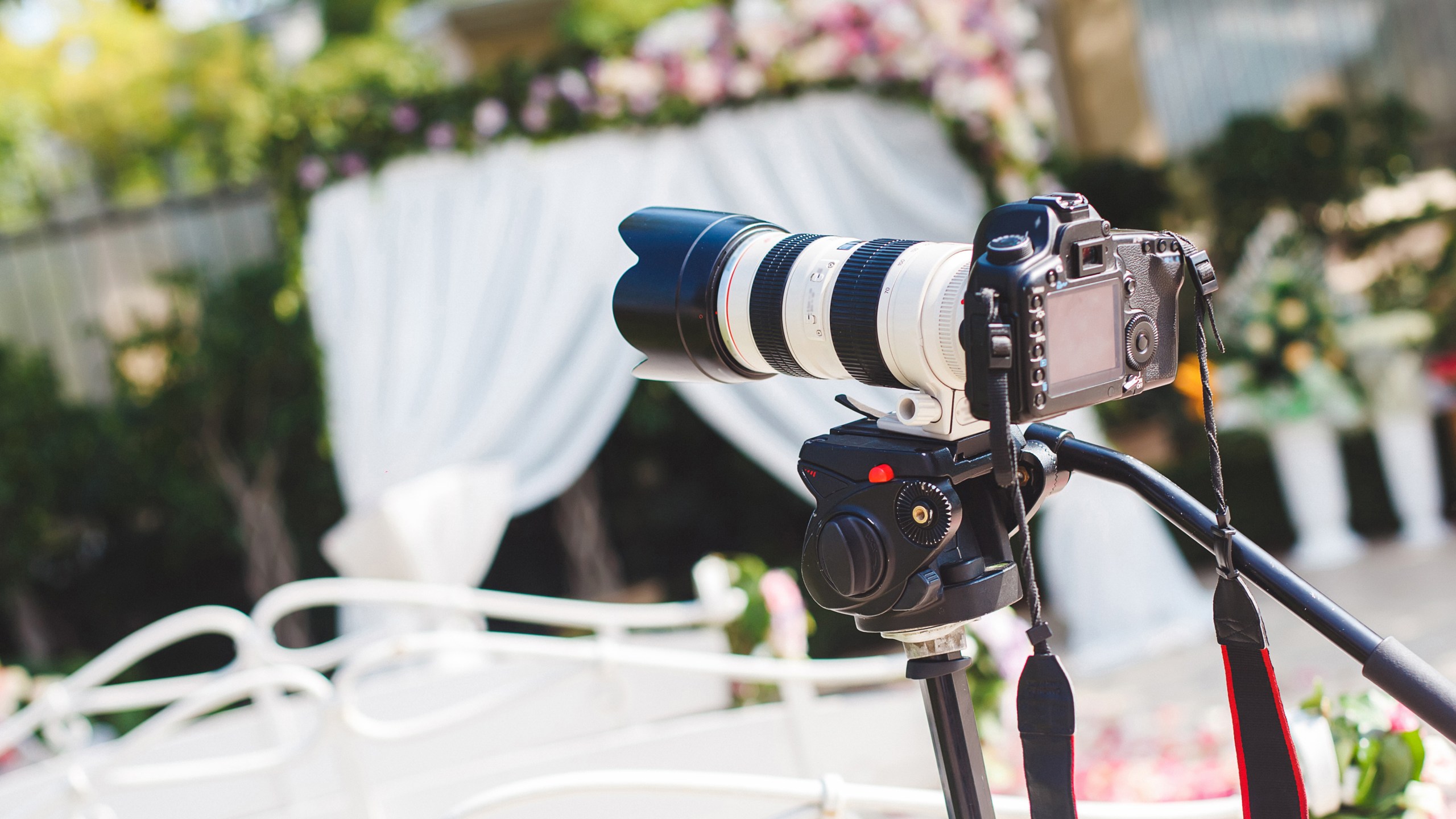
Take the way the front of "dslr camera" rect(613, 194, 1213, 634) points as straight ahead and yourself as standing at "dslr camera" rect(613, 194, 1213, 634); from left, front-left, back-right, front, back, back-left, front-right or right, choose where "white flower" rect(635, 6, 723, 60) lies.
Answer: front-right

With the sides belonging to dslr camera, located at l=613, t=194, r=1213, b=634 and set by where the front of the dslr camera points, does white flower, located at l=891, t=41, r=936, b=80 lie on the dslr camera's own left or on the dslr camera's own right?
on the dslr camera's own right

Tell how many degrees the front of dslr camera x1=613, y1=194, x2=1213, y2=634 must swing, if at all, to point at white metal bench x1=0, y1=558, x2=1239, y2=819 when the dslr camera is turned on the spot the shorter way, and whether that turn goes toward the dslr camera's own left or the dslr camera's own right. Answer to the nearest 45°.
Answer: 0° — it already faces it

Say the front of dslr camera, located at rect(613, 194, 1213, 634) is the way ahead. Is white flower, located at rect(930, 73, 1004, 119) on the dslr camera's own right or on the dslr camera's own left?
on the dslr camera's own right

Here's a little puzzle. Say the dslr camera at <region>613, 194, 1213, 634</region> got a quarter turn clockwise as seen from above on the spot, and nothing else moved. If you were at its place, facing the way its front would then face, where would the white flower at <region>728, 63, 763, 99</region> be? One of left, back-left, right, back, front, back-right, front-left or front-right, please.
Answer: front-left

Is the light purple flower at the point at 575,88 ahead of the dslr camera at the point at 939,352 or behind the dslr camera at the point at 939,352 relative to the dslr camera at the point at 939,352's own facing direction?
ahead

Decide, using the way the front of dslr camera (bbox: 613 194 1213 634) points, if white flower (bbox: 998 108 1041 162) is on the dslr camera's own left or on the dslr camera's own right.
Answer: on the dslr camera's own right

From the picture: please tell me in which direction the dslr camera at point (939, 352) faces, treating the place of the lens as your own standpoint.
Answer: facing away from the viewer and to the left of the viewer

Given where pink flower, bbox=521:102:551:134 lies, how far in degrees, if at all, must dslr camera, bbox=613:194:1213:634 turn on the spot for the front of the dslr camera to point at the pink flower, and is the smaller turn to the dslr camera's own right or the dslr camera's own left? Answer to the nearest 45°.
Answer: approximately 45° to the dslr camera's own right

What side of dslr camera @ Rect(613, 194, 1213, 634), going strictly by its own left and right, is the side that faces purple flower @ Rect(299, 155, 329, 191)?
front
